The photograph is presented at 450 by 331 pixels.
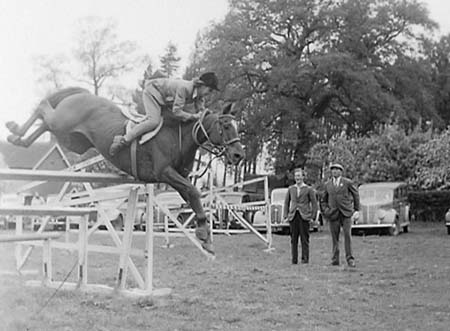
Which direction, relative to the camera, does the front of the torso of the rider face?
to the viewer's right

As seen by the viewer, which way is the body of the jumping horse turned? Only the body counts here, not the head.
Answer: to the viewer's right

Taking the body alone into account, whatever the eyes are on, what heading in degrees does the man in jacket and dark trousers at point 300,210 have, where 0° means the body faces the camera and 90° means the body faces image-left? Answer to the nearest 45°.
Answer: approximately 0°

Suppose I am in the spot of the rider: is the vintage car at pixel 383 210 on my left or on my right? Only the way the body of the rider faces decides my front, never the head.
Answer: on my left

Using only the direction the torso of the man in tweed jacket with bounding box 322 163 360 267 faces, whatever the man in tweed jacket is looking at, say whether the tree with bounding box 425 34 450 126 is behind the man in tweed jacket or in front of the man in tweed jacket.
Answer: behind

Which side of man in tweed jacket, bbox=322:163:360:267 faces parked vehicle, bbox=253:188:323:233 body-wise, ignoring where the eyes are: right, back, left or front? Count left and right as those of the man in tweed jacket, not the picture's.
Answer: back

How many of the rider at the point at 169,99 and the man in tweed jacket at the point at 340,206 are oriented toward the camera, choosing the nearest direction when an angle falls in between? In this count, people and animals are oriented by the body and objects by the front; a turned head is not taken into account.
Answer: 1

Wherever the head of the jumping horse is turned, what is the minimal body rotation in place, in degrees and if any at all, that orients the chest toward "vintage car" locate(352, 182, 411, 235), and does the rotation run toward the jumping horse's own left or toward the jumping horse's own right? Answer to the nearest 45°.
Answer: approximately 45° to the jumping horse's own left

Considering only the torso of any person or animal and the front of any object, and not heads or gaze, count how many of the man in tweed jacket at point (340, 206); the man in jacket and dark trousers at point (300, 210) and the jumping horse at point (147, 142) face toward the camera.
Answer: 2

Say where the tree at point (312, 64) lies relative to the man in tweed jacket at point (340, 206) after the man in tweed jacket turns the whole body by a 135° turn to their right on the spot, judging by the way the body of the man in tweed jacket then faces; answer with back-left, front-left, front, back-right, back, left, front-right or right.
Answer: front-right

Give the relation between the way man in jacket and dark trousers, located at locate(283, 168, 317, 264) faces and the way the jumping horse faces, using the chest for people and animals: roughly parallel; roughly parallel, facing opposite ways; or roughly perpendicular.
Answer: roughly perpendicular

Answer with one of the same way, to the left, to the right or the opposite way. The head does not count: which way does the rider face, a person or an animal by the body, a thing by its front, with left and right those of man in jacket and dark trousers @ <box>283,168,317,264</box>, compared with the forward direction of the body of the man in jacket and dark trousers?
to the left

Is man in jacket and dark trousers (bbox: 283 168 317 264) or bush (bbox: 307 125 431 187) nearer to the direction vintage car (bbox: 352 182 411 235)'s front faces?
the man in jacket and dark trousers

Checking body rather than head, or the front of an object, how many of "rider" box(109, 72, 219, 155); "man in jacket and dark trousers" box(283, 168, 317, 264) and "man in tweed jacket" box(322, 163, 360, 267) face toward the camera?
2
